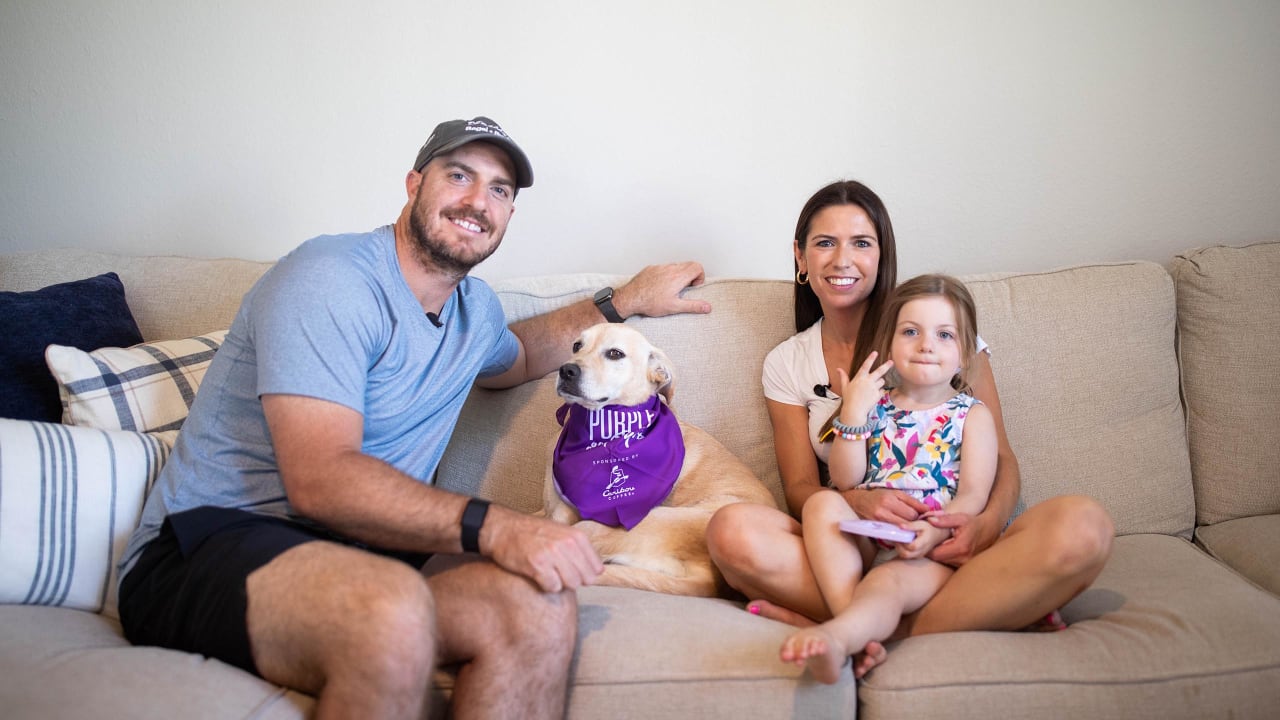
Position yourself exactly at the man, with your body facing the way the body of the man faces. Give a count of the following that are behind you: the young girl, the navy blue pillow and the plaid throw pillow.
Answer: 2

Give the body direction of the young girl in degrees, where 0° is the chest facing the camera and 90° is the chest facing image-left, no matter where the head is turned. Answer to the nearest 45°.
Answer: approximately 0°

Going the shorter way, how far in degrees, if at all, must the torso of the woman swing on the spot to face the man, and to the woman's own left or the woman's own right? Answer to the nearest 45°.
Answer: approximately 45° to the woman's own right

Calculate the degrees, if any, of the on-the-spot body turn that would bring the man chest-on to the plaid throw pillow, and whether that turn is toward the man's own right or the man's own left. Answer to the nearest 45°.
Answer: approximately 180°

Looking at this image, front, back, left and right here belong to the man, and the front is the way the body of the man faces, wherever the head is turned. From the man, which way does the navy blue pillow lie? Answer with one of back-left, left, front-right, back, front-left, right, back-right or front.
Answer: back

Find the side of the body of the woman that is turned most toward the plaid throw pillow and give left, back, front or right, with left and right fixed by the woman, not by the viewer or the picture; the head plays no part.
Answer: right
